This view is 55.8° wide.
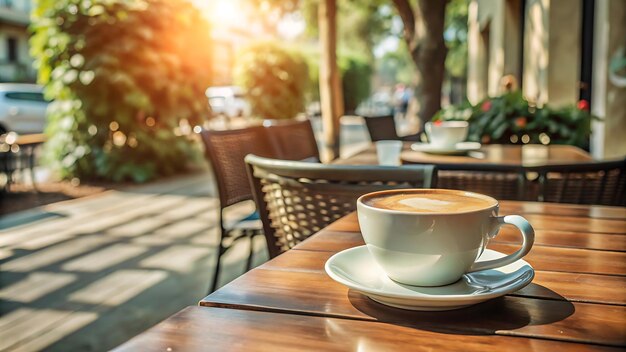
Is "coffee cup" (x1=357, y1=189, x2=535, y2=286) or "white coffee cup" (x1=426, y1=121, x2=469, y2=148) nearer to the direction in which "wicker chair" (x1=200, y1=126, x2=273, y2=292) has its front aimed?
the white coffee cup

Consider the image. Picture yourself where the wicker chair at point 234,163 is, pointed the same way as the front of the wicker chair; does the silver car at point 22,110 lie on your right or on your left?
on your left

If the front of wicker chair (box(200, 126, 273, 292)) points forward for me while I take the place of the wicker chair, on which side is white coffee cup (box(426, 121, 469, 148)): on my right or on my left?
on my right

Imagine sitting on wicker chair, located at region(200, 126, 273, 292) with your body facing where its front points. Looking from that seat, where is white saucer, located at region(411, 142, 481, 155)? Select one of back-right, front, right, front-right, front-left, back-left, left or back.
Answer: front-right

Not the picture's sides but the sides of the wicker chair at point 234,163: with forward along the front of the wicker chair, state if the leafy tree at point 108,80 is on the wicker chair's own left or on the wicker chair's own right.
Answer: on the wicker chair's own left

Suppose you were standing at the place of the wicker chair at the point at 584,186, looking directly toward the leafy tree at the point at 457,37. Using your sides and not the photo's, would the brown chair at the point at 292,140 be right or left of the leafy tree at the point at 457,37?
left

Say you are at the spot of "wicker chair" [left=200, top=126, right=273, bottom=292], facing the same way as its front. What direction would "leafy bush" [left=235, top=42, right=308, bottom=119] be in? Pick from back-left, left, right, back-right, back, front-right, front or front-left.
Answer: front-left

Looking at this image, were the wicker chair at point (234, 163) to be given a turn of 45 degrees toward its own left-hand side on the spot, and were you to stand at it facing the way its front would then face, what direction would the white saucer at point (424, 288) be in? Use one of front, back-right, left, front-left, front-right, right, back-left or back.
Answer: back

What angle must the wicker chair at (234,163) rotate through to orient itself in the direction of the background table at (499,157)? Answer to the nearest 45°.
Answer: approximately 45° to its right

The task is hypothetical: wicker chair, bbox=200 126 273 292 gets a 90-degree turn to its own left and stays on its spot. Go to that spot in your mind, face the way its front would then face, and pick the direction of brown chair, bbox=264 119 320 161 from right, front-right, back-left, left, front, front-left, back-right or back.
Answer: right

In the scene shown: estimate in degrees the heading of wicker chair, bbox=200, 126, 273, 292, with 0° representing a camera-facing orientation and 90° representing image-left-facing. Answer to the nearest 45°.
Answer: approximately 225°

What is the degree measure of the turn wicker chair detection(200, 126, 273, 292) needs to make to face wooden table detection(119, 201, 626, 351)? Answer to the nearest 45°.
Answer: approximately 135° to its right

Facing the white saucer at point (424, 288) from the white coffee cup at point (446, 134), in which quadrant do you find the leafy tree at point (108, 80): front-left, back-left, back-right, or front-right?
back-right

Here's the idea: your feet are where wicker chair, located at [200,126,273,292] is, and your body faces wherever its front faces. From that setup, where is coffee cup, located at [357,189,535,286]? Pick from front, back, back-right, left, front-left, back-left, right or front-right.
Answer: back-right
